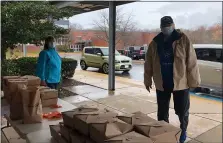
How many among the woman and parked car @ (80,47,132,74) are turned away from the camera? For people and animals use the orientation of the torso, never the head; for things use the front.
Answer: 0

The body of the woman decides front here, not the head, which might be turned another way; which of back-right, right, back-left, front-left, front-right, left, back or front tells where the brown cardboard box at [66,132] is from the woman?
front-right

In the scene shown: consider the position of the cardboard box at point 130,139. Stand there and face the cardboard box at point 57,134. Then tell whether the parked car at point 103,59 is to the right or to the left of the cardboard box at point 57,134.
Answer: right

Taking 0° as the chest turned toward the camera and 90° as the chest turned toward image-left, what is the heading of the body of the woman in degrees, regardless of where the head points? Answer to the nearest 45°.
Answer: approximately 315°

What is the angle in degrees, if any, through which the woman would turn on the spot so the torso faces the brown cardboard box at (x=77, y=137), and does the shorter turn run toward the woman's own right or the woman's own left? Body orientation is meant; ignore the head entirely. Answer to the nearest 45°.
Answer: approximately 45° to the woman's own right

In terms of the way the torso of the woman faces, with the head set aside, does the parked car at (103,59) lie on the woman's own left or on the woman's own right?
on the woman's own left

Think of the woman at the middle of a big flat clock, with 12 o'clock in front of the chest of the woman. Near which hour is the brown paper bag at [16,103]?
The brown paper bag is roughly at 2 o'clock from the woman.
